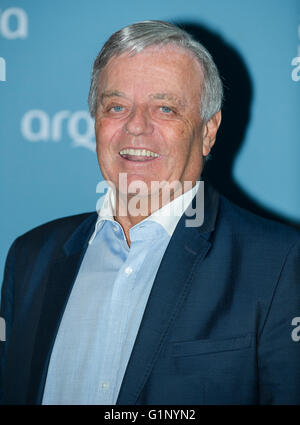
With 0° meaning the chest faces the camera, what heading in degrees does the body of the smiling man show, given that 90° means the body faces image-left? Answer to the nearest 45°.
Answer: approximately 45°
